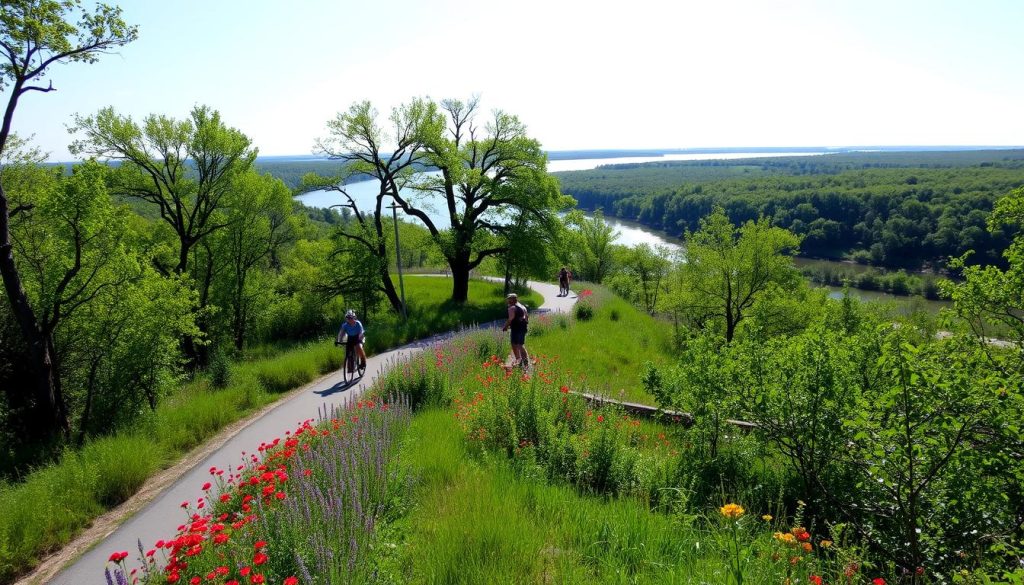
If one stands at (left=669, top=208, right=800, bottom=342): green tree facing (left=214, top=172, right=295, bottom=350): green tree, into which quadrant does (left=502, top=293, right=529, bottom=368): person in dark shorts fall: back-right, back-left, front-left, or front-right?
front-left

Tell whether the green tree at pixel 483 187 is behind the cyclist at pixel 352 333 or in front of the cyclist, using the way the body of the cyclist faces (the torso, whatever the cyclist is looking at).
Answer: behind

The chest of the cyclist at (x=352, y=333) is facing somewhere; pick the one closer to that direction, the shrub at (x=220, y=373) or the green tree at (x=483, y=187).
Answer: the shrub

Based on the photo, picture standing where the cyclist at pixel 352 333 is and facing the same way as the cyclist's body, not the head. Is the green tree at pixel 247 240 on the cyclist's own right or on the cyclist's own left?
on the cyclist's own right

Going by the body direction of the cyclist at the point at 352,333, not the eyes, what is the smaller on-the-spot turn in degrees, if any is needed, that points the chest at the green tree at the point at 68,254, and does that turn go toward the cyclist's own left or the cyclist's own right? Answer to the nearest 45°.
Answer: approximately 45° to the cyclist's own right

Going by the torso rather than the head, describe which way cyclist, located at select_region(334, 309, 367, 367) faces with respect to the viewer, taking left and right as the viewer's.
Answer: facing the viewer and to the left of the viewer

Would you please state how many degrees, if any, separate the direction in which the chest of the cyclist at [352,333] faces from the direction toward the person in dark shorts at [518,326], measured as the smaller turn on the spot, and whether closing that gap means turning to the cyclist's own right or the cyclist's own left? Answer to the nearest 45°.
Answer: approximately 90° to the cyclist's own left

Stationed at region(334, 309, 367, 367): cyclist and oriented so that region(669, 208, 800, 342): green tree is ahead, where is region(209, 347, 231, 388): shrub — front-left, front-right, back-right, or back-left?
back-left

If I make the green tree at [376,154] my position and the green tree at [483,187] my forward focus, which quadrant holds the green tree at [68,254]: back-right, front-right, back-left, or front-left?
back-right

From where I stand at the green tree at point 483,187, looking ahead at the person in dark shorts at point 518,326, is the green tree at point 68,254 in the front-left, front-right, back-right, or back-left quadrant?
front-right

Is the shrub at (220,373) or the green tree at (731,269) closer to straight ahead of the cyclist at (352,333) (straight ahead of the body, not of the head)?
the shrub

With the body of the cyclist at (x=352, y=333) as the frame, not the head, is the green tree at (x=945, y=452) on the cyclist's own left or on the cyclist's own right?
on the cyclist's own left

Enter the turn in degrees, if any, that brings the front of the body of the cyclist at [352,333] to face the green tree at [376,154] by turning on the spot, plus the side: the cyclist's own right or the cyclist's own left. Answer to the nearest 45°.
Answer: approximately 135° to the cyclist's own right

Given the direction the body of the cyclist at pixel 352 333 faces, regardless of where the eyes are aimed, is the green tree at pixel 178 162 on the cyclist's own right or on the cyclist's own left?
on the cyclist's own right
